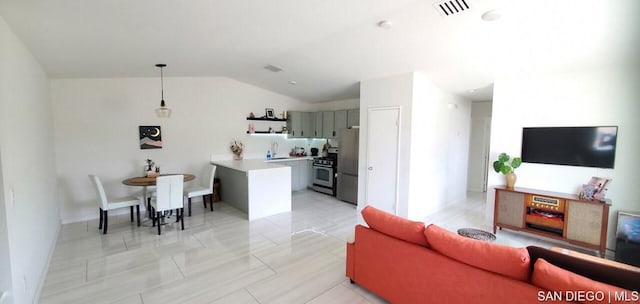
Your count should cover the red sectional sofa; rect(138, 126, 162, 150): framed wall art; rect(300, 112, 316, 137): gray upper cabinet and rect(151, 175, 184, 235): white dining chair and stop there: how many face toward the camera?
2

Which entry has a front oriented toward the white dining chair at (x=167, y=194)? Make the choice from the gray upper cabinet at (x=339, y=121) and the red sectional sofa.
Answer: the gray upper cabinet

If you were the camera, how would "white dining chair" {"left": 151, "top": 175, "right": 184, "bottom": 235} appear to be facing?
facing away from the viewer and to the left of the viewer

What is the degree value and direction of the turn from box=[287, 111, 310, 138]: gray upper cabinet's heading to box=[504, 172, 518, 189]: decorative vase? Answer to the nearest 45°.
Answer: approximately 45° to its left

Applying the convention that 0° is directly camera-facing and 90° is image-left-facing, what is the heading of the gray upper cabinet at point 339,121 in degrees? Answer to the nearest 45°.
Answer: approximately 45°

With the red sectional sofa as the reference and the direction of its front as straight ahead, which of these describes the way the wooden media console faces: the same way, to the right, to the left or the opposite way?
the opposite way

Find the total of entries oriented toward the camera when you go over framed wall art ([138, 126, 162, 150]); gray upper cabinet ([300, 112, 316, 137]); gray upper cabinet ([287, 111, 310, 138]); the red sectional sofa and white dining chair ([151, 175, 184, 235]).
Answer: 3

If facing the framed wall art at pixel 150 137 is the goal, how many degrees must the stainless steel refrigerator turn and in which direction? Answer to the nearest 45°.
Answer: approximately 45° to its right

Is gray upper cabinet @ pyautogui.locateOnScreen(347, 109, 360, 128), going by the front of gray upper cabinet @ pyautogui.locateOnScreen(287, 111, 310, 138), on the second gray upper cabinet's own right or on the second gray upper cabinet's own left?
on the second gray upper cabinet's own left
